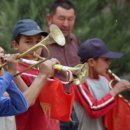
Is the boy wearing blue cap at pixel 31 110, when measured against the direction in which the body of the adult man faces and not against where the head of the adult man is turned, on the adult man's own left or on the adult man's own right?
on the adult man's own right

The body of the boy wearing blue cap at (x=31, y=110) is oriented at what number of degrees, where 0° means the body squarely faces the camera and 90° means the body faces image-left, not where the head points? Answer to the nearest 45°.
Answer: approximately 315°

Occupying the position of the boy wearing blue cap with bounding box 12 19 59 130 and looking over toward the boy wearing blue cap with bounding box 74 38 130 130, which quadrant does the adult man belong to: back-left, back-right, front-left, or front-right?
front-left

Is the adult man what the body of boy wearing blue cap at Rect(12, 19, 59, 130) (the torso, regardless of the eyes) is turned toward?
no

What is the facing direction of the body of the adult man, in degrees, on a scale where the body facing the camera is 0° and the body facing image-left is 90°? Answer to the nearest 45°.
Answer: approximately 315°

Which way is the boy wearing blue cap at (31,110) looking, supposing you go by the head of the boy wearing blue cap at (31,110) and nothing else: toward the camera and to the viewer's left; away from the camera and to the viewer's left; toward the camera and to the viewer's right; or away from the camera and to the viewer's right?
toward the camera and to the viewer's right
